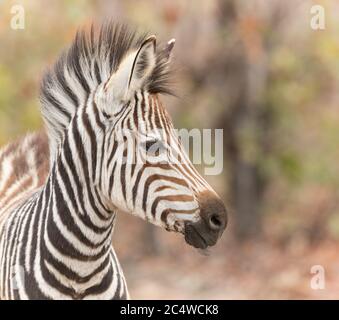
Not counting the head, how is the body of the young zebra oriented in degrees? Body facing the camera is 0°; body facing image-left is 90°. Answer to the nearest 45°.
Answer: approximately 315°
